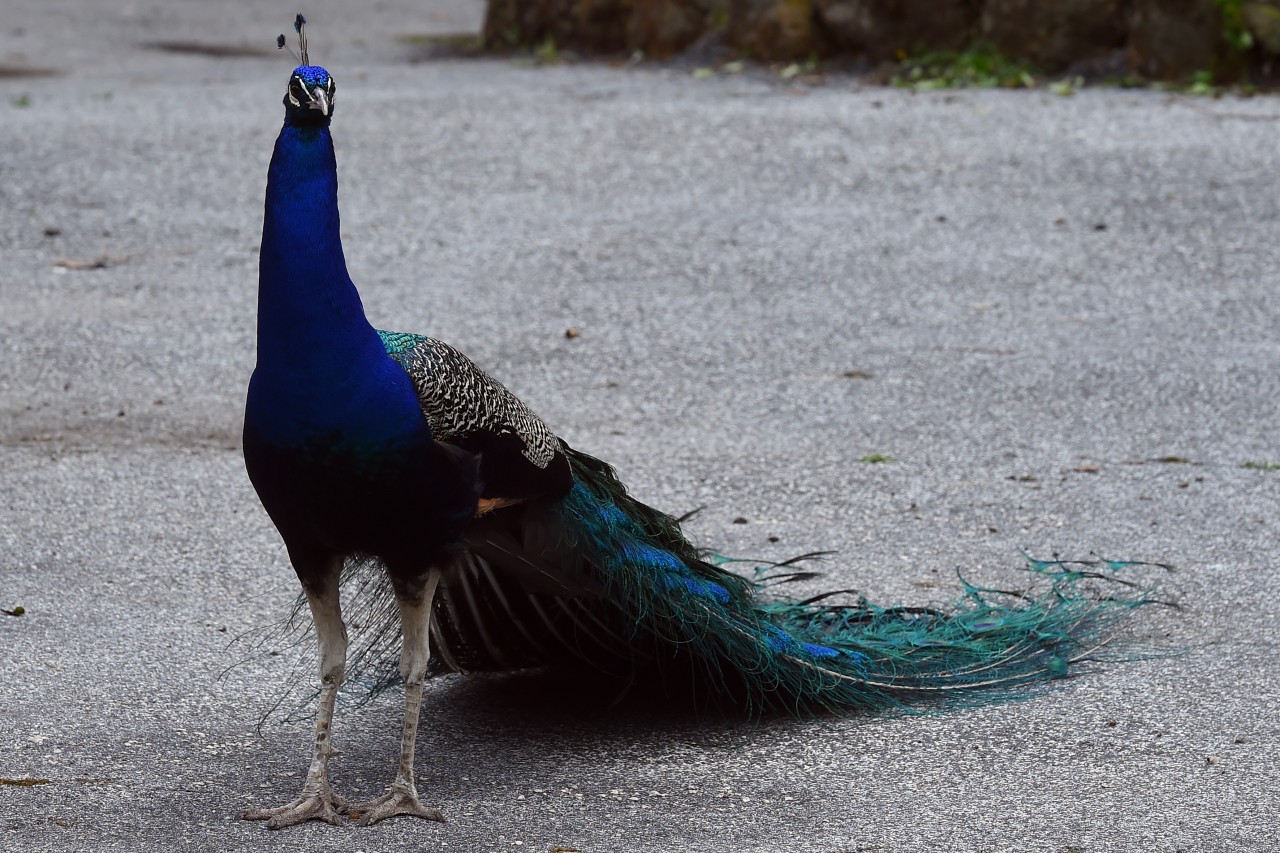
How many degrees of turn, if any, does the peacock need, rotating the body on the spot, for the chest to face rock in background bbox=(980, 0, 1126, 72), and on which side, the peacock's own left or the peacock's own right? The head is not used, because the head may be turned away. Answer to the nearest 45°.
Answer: approximately 135° to the peacock's own right

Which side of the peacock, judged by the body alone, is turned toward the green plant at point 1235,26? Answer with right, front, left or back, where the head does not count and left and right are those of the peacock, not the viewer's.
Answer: back

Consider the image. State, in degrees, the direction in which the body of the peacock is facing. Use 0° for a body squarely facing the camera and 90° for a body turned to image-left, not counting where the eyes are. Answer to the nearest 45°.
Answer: approximately 45°

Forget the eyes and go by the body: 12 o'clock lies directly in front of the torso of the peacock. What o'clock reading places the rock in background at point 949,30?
The rock in background is roughly at 5 o'clock from the peacock.
